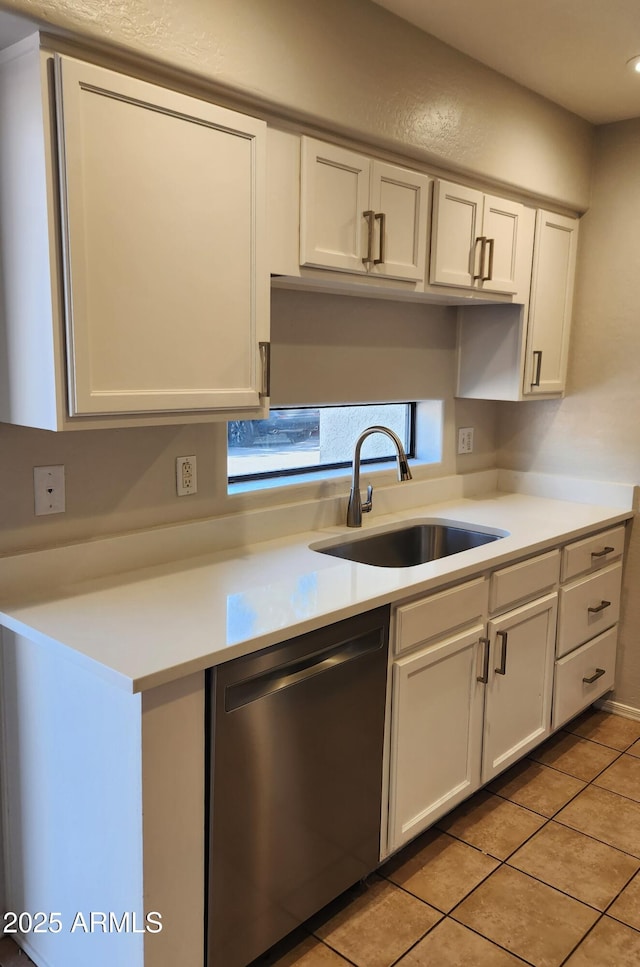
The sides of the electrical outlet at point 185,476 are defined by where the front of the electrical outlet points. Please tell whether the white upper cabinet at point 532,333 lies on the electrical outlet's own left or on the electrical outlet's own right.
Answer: on the electrical outlet's own left

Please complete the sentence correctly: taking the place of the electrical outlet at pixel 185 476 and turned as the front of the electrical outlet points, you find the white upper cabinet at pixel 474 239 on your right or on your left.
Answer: on your left

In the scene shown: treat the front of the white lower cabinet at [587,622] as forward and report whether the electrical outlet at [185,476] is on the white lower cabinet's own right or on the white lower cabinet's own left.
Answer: on the white lower cabinet's own right

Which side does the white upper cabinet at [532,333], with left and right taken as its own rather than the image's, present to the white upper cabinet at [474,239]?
right
